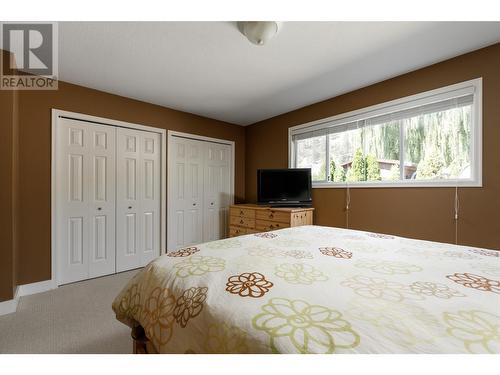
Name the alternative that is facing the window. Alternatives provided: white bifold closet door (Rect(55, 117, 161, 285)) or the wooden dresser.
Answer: the white bifold closet door

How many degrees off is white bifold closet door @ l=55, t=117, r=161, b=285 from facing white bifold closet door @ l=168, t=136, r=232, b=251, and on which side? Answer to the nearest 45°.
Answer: approximately 45° to its left

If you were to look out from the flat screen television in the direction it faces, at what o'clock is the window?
The window is roughly at 10 o'clock from the flat screen television.

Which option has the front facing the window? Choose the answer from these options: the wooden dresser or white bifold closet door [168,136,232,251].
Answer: the white bifold closet door

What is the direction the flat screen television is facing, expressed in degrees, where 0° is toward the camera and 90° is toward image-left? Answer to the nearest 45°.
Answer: approximately 0°

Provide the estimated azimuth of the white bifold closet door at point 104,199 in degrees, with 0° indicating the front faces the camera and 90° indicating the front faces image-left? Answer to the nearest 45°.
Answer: approximately 315°

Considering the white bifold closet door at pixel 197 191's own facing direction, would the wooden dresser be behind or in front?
in front

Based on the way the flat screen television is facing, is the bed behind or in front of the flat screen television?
in front

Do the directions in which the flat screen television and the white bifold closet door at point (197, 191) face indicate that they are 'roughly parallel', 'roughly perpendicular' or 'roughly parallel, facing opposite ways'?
roughly perpendicular

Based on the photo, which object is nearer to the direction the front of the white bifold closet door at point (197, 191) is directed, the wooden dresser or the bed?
the bed
